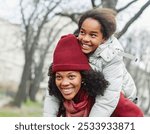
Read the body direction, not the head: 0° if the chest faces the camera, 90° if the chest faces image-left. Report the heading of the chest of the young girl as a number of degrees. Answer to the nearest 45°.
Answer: approximately 45°

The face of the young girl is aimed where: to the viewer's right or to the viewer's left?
to the viewer's left

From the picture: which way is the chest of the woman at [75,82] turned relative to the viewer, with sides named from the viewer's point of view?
facing the viewer and to the left of the viewer
